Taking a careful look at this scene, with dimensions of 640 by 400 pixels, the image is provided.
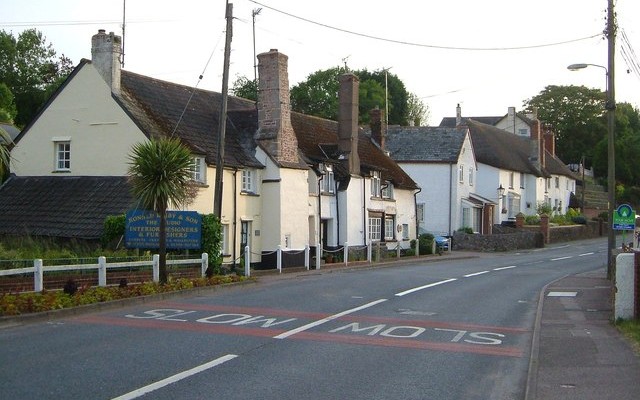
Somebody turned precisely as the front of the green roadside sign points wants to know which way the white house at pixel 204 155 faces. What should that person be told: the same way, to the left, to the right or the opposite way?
to the left

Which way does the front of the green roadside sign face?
toward the camera

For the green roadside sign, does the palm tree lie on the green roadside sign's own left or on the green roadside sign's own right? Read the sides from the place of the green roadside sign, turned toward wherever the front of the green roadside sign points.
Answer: on the green roadside sign's own right

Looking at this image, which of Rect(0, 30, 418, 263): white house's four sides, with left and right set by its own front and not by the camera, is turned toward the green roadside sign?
front

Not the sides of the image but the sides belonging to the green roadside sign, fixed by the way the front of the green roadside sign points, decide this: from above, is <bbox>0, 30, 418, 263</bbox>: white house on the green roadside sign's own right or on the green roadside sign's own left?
on the green roadside sign's own right

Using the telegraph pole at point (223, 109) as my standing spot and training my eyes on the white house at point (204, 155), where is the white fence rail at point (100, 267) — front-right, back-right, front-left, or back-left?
back-left

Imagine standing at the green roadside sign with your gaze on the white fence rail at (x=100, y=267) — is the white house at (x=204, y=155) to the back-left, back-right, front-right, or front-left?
front-right

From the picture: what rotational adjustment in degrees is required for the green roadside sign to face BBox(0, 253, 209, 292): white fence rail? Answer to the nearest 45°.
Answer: approximately 45° to its right

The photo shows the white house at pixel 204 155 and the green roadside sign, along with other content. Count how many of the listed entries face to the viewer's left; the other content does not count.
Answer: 0

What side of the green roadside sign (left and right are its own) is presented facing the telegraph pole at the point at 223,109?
right

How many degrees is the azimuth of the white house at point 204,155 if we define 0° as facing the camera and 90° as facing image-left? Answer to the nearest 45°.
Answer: approximately 315°
